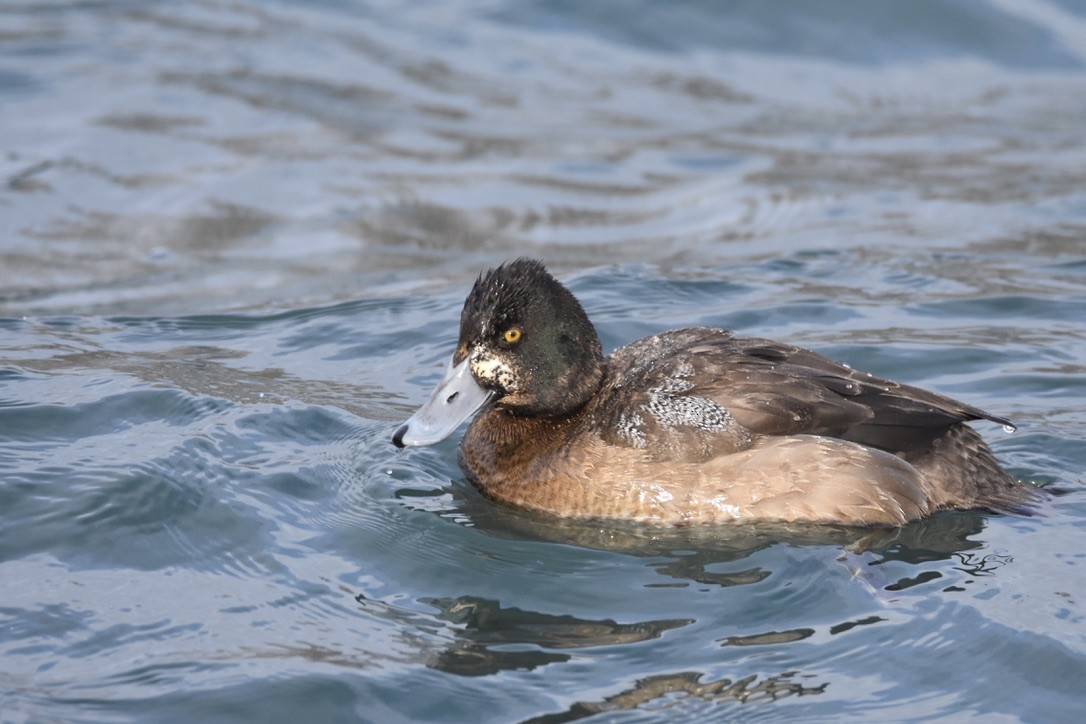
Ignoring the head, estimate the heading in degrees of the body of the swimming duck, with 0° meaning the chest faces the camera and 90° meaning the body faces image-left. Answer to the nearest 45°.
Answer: approximately 90°
